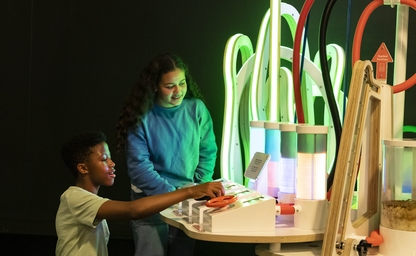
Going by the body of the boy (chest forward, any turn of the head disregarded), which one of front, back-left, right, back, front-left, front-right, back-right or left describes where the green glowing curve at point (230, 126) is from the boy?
front-left

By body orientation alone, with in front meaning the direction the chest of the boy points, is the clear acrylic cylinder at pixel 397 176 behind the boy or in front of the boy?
in front

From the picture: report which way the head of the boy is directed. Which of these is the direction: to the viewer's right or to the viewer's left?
to the viewer's right

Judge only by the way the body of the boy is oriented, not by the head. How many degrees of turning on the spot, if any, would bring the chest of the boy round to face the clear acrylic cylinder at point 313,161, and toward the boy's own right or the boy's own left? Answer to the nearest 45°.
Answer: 0° — they already face it

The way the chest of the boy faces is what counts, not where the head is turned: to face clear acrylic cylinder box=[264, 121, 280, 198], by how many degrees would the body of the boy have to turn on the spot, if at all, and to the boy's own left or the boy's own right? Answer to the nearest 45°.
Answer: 0° — they already face it

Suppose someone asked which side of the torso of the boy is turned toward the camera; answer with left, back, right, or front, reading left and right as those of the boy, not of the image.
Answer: right

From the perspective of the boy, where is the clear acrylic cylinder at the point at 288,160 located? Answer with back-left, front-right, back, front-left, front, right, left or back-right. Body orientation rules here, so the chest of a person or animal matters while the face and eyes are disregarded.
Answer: front
